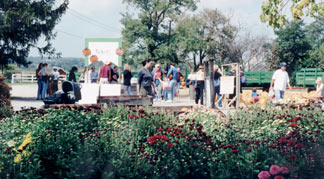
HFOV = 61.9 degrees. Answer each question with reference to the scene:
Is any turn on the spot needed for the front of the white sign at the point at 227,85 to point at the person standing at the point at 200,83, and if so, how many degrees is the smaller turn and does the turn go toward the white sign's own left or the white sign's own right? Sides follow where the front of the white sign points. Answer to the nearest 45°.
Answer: approximately 135° to the white sign's own right

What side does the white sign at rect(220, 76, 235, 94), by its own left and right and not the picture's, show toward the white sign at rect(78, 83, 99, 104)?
right

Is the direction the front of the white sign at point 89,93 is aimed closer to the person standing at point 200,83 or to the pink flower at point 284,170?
the pink flower

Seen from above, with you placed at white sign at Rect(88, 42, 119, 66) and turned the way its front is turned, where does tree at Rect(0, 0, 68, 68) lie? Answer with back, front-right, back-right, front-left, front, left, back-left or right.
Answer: back-right

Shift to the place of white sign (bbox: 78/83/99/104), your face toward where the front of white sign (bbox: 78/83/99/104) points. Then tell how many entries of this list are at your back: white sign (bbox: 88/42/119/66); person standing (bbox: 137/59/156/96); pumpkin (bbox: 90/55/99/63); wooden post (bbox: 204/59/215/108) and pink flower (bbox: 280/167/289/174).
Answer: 2

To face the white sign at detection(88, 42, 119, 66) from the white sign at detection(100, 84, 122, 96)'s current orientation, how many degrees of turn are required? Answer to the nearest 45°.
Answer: approximately 180°

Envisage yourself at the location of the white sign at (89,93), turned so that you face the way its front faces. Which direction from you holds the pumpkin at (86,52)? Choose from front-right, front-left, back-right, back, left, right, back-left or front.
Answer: back

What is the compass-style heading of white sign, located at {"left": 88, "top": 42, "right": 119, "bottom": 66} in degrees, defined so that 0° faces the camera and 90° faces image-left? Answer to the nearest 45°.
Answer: approximately 0°
